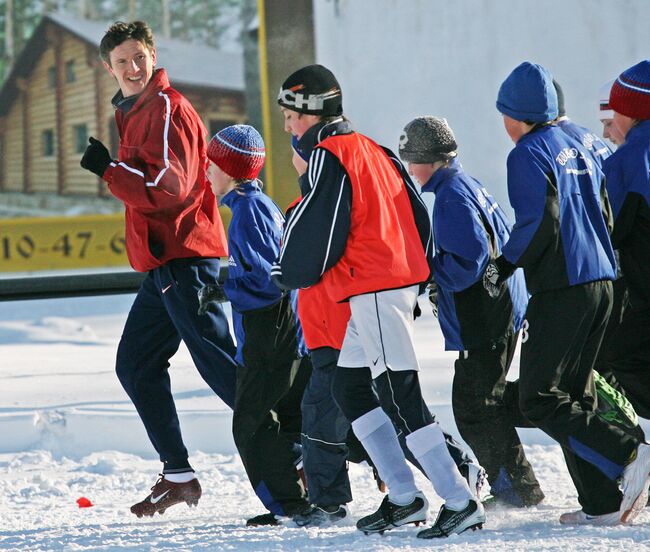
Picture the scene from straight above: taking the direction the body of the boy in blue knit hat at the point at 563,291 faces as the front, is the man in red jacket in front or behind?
in front

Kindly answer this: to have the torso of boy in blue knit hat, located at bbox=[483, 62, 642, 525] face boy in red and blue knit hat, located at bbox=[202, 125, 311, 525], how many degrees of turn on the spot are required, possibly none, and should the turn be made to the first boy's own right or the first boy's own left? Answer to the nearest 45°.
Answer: approximately 45° to the first boy's own left

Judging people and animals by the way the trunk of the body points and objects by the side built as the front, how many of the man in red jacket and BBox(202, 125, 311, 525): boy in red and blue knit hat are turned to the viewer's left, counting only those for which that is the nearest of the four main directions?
2

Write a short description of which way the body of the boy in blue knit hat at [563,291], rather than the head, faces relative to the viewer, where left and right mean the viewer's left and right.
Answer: facing away from the viewer and to the left of the viewer

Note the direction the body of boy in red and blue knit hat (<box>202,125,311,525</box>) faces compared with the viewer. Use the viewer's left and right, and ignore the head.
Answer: facing to the left of the viewer

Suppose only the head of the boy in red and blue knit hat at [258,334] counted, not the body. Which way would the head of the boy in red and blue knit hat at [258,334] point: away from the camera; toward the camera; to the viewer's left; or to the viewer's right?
to the viewer's left

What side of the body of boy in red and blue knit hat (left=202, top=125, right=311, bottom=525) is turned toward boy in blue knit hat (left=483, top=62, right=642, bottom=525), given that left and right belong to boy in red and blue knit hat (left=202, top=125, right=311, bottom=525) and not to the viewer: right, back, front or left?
back

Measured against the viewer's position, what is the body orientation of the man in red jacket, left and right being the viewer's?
facing to the left of the viewer
